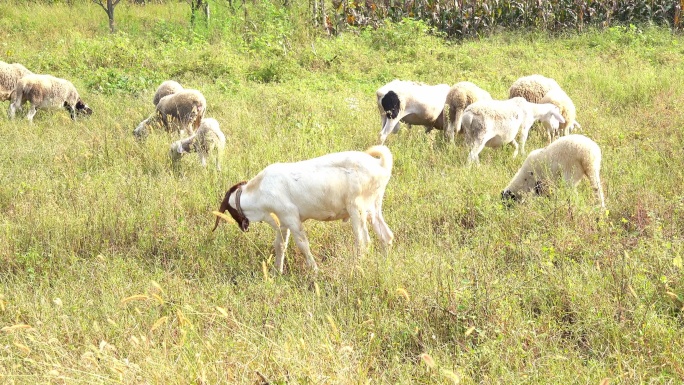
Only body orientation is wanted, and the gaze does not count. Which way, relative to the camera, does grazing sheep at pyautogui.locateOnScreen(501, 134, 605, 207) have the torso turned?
to the viewer's left

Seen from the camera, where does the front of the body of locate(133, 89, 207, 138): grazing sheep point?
to the viewer's left

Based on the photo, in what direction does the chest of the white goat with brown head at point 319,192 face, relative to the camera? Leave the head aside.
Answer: to the viewer's left

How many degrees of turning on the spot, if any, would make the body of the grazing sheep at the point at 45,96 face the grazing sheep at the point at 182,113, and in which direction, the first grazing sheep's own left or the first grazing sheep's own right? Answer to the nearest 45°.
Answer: approximately 45° to the first grazing sheep's own right

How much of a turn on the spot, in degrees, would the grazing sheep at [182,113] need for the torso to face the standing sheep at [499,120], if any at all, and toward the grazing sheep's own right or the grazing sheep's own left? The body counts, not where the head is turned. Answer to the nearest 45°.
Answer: approximately 135° to the grazing sheep's own left

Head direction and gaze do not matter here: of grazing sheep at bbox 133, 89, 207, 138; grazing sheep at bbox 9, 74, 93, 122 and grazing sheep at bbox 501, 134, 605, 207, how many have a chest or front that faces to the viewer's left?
2

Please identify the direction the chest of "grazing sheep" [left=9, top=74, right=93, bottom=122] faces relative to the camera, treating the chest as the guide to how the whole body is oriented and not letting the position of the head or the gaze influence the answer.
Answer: to the viewer's right

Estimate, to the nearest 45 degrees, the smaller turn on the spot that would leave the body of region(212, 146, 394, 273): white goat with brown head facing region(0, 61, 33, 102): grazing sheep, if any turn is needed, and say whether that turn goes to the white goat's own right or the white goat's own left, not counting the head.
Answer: approximately 45° to the white goat's own right

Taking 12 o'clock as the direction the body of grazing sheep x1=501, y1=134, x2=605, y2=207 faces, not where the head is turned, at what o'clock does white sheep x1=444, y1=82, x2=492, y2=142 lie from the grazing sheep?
The white sheep is roughly at 2 o'clock from the grazing sheep.

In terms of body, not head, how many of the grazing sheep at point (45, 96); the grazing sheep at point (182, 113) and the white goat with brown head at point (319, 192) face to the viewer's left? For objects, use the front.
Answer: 2

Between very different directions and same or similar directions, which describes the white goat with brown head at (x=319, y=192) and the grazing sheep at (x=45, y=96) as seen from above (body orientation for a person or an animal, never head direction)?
very different directions

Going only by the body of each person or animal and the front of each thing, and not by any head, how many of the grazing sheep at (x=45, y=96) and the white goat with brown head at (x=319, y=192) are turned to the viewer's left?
1

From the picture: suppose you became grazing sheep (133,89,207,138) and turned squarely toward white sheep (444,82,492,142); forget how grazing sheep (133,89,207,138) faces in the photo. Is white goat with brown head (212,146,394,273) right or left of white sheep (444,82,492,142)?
right

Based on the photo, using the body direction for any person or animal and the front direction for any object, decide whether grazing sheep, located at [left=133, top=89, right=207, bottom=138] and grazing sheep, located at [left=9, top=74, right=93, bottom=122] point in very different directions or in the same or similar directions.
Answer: very different directions
